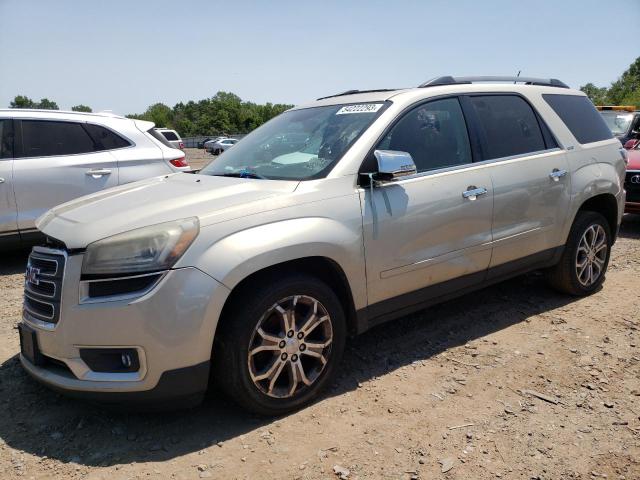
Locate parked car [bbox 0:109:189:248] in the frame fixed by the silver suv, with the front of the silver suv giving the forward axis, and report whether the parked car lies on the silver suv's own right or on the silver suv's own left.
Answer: on the silver suv's own right

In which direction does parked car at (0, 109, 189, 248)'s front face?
to the viewer's left

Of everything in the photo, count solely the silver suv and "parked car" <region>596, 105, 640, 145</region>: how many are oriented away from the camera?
0

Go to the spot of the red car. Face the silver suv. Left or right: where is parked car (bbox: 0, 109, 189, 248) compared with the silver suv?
right

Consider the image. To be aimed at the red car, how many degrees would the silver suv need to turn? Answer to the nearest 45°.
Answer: approximately 180°

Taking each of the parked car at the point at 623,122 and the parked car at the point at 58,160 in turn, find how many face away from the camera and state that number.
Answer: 0

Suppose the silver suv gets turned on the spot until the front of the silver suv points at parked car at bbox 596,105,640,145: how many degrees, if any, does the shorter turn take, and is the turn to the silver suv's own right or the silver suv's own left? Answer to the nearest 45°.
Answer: approximately 180°

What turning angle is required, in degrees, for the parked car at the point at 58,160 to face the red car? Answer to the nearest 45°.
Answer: approximately 180°

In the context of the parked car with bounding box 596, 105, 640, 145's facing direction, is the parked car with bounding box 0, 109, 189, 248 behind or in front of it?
in front

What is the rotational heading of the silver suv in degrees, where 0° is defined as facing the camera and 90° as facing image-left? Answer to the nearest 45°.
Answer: approximately 45°

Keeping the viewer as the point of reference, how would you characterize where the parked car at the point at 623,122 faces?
facing the viewer and to the left of the viewer
